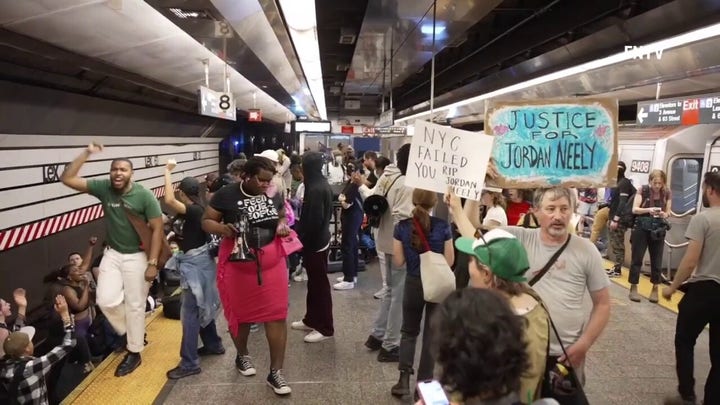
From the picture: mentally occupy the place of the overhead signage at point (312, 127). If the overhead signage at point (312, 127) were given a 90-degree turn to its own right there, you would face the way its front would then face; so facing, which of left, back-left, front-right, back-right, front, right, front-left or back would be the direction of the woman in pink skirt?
left

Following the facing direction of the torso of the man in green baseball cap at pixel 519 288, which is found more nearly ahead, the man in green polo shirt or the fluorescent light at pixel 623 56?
the man in green polo shirt

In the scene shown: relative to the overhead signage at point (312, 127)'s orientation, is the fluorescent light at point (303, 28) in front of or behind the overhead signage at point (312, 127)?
in front

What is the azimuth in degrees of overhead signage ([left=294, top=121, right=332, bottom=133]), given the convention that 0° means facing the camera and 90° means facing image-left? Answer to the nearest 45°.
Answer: approximately 0°

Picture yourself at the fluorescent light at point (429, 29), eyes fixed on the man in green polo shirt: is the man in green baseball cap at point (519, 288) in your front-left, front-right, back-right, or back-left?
front-left

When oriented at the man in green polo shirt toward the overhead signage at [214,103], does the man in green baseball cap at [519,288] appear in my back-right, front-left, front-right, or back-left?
back-right

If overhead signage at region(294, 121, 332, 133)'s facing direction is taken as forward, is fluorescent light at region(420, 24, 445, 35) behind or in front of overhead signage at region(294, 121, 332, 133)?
in front
